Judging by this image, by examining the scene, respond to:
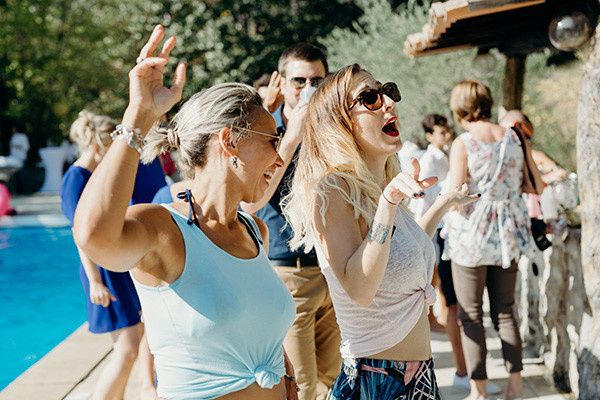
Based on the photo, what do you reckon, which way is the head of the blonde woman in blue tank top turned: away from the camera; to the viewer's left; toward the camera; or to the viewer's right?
to the viewer's right

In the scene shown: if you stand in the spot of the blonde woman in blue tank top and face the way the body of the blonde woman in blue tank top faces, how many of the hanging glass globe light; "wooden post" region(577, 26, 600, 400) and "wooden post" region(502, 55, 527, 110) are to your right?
0

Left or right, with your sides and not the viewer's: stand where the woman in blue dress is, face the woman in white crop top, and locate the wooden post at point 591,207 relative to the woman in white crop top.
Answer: left

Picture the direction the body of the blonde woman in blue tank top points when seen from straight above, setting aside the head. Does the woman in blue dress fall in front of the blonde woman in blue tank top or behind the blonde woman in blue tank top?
behind

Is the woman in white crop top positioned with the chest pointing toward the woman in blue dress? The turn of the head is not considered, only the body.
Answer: no

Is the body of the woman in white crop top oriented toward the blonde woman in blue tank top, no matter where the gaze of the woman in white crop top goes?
no

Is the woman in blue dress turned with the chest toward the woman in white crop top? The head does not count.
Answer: no

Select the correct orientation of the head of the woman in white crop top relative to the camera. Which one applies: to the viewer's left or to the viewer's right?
to the viewer's right

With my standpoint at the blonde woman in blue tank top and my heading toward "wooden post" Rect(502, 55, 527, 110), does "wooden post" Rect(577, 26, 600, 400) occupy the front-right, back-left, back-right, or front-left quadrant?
front-right

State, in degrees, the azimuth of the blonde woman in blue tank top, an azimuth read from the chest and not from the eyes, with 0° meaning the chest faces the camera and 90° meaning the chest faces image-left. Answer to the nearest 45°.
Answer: approximately 315°

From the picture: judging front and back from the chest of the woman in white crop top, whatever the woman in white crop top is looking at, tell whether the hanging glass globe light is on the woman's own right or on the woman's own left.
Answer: on the woman's own left

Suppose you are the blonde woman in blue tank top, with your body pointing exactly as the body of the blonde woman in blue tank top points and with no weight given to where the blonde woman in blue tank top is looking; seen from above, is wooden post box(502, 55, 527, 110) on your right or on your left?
on your left
